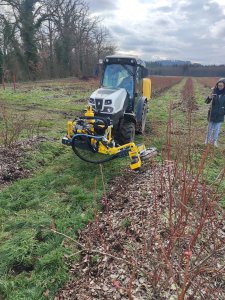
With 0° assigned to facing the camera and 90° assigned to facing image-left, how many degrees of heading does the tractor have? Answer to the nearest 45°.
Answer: approximately 45°
